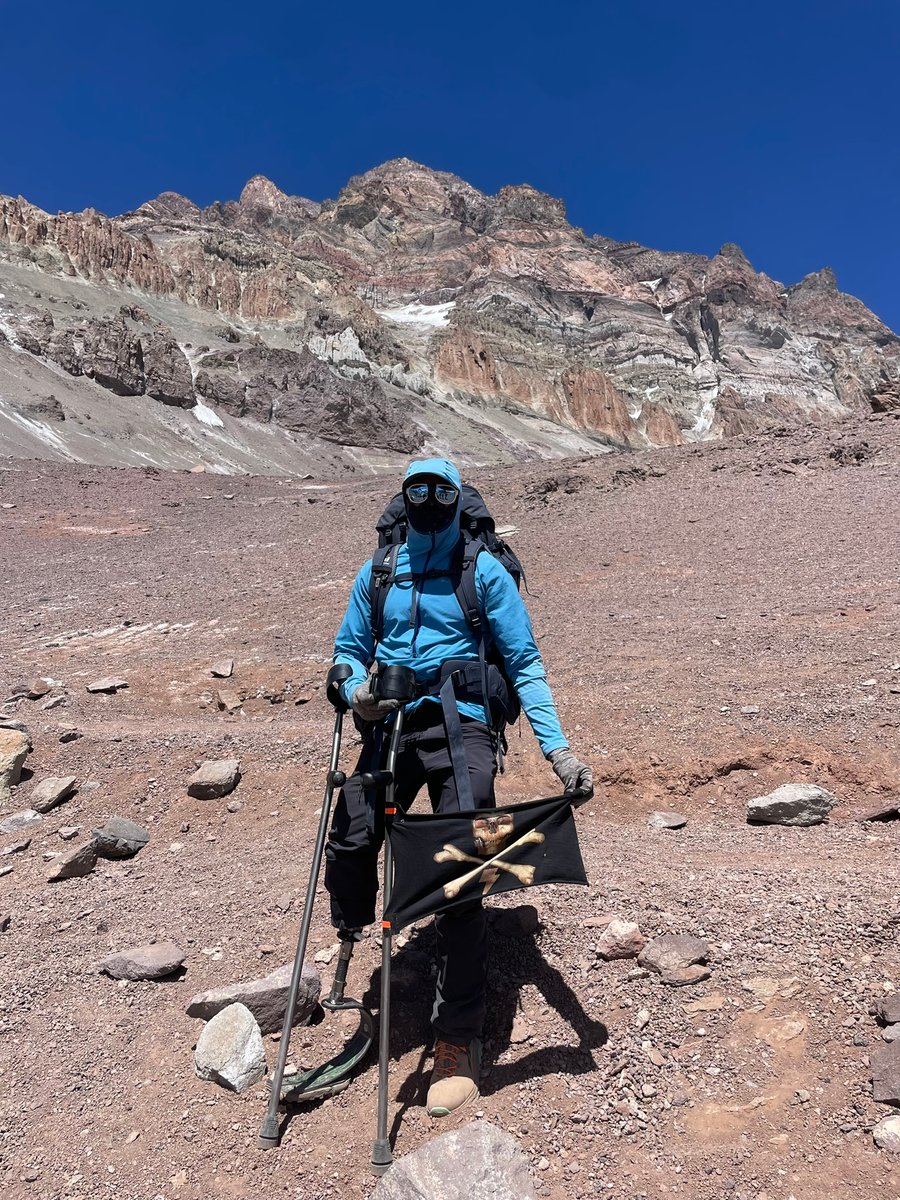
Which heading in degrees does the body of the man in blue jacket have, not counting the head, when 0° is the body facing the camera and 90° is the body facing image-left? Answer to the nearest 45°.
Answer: approximately 0°

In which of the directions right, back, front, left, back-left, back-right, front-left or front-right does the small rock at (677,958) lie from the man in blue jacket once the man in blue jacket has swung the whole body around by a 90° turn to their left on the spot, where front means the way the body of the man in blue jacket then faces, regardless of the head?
front

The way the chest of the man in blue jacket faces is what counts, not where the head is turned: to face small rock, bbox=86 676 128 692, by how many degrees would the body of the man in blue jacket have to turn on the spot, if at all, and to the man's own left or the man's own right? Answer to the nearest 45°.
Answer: approximately 135° to the man's own right

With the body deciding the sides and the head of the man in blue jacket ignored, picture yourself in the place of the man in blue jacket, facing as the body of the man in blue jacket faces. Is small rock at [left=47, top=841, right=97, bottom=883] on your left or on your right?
on your right

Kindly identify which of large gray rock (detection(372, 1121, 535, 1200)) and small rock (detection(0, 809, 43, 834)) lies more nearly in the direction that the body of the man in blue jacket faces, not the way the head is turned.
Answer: the large gray rock

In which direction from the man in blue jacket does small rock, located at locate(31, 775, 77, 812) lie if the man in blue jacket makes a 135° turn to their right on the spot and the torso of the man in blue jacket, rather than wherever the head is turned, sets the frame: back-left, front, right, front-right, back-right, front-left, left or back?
front

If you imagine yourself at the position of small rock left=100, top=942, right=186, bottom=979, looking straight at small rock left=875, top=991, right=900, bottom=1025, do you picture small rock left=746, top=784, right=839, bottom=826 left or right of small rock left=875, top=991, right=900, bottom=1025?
left

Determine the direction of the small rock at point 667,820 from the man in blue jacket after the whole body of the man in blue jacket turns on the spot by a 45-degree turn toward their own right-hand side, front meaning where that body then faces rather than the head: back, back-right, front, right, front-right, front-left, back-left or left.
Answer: back

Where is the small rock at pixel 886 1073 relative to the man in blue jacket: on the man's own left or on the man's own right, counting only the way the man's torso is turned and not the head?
on the man's own left

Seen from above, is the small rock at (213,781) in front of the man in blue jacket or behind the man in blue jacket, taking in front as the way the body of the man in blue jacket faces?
behind

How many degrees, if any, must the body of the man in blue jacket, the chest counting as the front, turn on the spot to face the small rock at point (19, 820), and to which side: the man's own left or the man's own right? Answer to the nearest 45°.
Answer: approximately 135° to the man's own right
